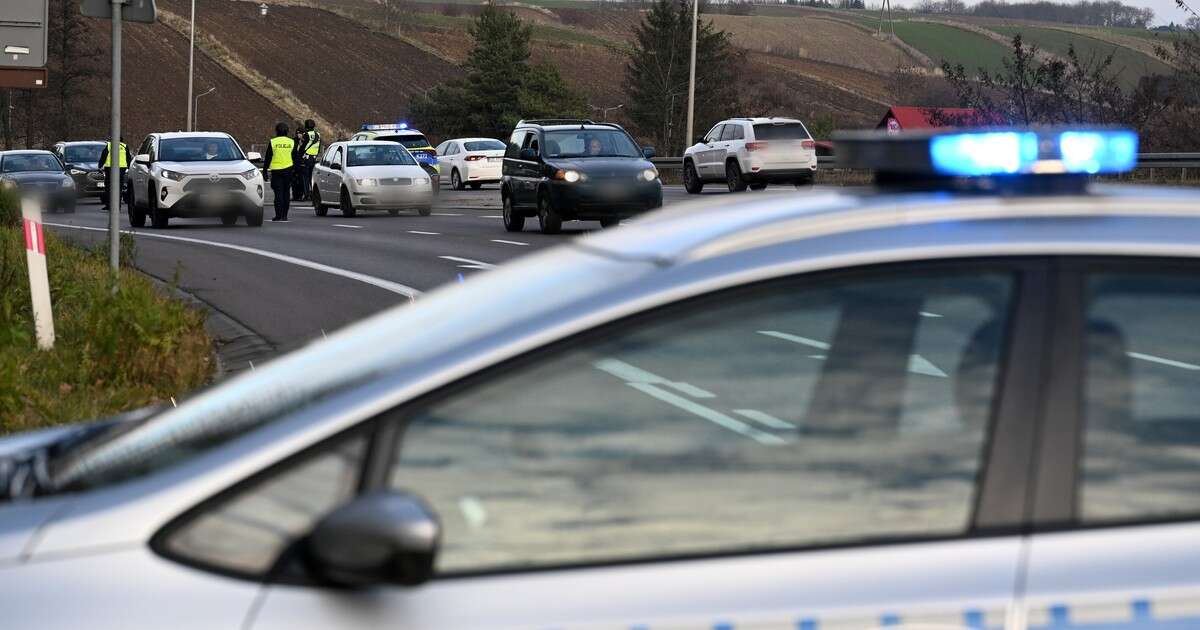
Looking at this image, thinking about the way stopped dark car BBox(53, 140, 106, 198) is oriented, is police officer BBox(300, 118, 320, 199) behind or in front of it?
in front

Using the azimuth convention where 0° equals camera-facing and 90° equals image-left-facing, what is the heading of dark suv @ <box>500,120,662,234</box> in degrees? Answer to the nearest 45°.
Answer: approximately 315°

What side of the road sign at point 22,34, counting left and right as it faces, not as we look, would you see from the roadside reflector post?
back

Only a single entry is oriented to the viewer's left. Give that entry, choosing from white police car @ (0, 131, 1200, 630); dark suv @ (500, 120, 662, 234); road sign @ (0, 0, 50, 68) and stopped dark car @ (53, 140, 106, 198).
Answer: the white police car

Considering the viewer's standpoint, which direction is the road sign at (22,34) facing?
facing away from the viewer

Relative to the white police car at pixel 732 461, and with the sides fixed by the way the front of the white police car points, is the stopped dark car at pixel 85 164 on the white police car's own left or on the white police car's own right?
on the white police car's own right

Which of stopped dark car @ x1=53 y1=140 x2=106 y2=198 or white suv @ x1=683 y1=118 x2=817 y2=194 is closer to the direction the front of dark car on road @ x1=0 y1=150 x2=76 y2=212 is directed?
the white suv

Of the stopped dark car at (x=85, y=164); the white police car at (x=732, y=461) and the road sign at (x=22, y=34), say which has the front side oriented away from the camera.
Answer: the road sign

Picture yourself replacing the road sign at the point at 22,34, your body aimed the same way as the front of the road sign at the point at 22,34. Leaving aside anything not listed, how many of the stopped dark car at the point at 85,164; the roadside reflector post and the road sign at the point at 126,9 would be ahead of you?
1

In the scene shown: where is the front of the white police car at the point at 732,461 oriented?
to the viewer's left

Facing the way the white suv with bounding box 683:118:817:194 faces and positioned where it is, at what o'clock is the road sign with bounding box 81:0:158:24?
The road sign is roughly at 8 o'clock from the white suv.

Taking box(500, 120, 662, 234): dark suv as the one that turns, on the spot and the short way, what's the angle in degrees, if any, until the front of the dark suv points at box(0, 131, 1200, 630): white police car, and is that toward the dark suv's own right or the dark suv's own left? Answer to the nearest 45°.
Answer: approximately 45° to the dark suv's own right
